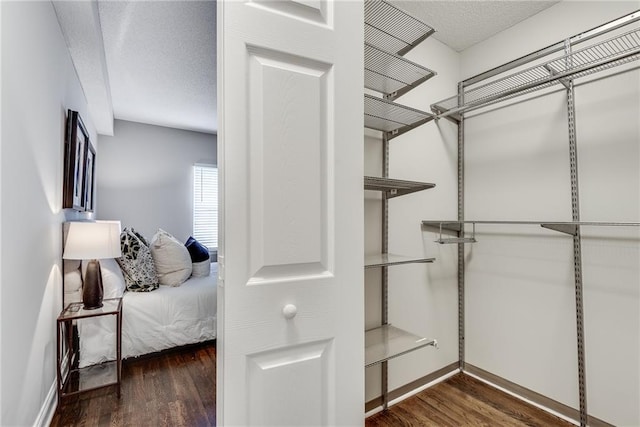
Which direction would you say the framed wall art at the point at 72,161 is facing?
to the viewer's right

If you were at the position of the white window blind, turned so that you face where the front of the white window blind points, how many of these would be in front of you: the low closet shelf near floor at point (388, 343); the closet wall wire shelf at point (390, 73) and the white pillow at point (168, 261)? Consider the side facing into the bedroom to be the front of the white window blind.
3

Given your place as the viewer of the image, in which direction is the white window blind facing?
facing the viewer

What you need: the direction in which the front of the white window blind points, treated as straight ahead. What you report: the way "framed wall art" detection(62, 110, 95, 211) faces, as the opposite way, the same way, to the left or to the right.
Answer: to the left

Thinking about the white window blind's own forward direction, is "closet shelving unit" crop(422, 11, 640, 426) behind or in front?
in front

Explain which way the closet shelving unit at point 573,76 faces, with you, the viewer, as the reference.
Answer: facing the viewer and to the left of the viewer

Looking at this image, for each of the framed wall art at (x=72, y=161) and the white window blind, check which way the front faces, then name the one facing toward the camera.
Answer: the white window blind

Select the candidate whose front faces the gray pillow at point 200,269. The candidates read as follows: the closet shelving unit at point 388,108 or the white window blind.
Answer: the white window blind

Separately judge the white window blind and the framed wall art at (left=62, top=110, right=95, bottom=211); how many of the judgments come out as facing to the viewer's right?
1

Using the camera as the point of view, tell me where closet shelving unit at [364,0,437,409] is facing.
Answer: facing the viewer and to the right of the viewer

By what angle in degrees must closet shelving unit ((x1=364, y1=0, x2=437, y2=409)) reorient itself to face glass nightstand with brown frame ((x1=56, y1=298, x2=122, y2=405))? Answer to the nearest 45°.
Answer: approximately 135° to its right

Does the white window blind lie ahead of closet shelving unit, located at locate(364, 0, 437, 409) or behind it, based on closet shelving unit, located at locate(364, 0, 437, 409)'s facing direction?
behind
